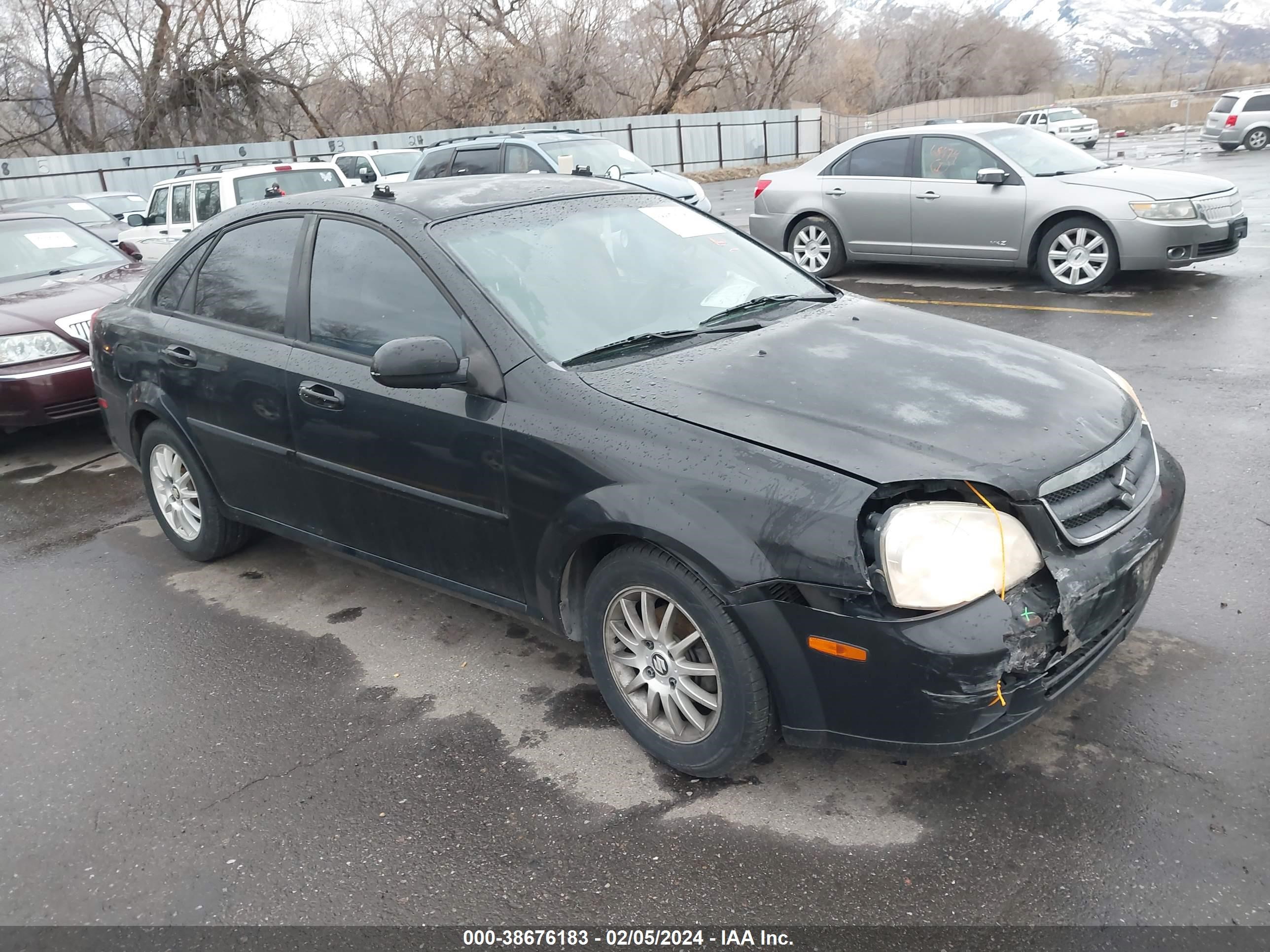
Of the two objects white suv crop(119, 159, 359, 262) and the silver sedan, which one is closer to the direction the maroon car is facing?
the silver sedan

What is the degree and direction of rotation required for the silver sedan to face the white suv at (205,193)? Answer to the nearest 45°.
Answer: approximately 135° to its right

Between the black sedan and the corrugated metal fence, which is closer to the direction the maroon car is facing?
the black sedan

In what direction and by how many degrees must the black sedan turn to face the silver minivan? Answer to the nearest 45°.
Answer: approximately 90° to its left

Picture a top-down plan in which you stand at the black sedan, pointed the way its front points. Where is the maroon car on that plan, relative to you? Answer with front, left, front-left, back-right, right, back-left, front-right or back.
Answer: back

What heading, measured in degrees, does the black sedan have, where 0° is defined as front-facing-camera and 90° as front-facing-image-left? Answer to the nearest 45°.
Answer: approximately 315°

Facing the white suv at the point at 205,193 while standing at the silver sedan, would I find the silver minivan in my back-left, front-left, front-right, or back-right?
back-right

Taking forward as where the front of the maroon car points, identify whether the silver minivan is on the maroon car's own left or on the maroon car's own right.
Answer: on the maroon car's own left

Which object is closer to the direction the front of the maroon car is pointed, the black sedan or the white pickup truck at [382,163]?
the black sedan

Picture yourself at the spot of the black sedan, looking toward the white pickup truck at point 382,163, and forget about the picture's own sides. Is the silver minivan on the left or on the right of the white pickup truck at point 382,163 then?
right

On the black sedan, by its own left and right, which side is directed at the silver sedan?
left

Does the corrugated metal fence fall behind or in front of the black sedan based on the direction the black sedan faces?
behind
